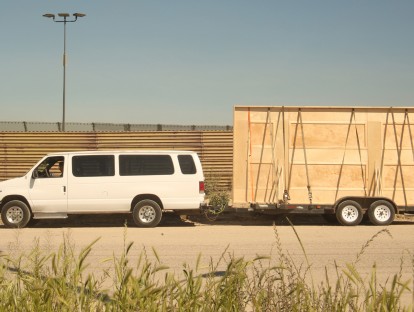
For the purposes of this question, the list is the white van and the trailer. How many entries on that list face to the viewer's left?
2

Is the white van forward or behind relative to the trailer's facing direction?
forward

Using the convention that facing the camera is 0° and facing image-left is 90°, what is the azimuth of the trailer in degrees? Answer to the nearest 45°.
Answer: approximately 90°

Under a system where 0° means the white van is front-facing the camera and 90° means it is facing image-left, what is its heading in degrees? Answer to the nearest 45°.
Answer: approximately 90°

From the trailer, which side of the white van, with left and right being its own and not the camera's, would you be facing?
back
